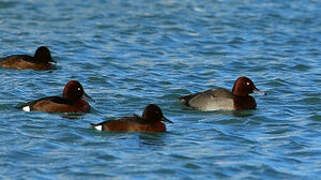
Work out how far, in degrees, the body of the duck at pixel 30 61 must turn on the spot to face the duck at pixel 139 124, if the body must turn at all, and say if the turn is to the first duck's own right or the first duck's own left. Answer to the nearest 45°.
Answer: approximately 90° to the first duck's own right

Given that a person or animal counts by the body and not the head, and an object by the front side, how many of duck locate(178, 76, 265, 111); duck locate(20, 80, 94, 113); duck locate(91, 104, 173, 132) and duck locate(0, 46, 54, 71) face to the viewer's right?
4

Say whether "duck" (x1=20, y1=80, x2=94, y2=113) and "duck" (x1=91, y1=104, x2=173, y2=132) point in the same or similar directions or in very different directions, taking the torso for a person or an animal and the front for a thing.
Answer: same or similar directions

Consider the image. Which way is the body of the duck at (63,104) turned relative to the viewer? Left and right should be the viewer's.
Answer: facing to the right of the viewer

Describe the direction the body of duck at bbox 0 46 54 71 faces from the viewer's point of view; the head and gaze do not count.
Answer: to the viewer's right

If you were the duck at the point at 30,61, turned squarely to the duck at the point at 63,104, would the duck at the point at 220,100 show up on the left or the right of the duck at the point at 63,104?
left

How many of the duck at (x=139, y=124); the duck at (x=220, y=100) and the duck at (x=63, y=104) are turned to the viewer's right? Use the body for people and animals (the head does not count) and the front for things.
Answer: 3

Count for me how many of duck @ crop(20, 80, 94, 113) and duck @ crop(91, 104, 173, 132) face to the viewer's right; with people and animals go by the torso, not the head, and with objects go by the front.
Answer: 2

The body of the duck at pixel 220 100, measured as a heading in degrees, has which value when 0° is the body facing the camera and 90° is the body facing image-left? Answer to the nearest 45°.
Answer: approximately 270°

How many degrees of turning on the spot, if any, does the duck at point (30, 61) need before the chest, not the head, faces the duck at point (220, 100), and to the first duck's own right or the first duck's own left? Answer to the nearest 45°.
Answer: approximately 45° to the first duck's own right

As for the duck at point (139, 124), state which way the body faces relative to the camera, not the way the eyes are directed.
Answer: to the viewer's right

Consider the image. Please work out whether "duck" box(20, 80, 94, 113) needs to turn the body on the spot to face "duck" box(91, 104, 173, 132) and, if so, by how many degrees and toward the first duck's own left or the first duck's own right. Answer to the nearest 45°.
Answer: approximately 45° to the first duck's own right

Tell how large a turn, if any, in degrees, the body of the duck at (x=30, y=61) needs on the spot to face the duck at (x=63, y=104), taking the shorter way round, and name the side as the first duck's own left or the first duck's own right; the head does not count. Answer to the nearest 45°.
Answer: approximately 90° to the first duck's own right
